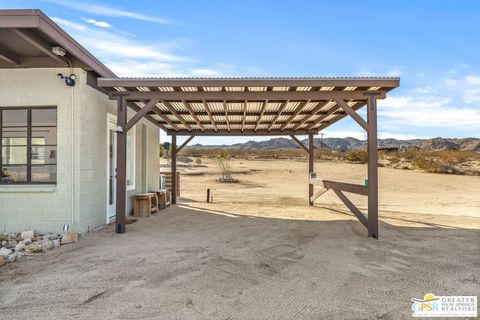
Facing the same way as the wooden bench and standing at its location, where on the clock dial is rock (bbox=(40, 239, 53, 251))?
The rock is roughly at 4 o'clock from the wooden bench.

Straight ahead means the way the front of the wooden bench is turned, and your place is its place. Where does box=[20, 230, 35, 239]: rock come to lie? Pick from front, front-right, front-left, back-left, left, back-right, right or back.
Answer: back-right

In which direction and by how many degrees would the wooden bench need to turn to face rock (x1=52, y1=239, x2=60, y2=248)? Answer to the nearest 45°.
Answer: approximately 135° to its right

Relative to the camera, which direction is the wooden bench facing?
to the viewer's right

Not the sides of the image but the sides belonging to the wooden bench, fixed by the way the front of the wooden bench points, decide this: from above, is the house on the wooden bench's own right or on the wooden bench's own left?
on the wooden bench's own right

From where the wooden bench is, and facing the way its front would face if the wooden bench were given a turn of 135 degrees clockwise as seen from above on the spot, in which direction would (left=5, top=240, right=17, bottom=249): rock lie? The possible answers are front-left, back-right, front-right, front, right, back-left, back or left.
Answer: front

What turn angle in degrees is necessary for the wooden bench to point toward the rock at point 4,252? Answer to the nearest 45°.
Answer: approximately 135° to its right

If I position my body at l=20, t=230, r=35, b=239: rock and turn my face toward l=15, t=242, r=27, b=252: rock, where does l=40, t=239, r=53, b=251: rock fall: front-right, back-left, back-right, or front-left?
front-left
